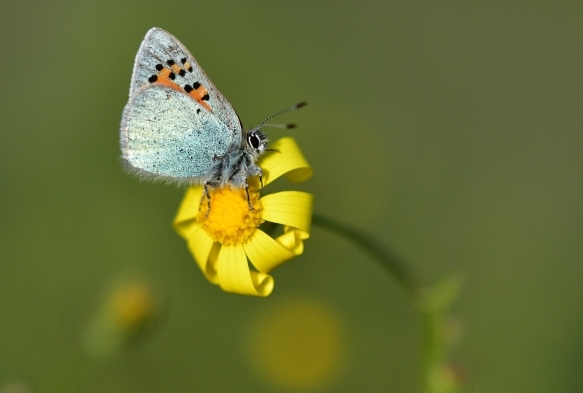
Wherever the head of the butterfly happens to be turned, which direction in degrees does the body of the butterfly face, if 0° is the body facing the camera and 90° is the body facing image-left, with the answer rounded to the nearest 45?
approximately 270°
